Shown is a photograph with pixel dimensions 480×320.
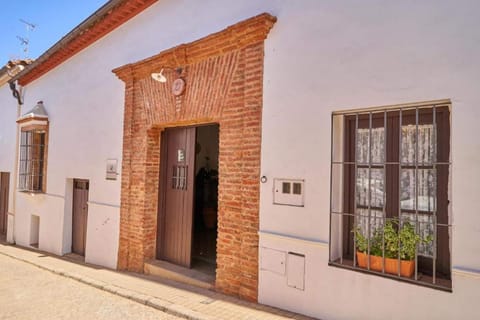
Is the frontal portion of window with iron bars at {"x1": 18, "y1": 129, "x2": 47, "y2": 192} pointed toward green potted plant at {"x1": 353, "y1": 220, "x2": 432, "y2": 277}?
no

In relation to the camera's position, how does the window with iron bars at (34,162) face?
facing the viewer and to the left of the viewer

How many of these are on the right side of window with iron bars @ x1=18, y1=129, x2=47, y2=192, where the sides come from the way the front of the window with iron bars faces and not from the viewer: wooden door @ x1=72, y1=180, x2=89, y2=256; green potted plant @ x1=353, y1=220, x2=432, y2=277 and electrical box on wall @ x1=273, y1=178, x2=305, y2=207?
0

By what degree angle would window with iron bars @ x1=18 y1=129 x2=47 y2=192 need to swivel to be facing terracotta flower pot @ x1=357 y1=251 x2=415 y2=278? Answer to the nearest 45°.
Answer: approximately 45° to its left

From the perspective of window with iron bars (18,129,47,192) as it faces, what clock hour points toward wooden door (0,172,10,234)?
The wooden door is roughly at 4 o'clock from the window with iron bars.

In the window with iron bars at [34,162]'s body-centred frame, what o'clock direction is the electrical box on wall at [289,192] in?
The electrical box on wall is roughly at 10 o'clock from the window with iron bars.

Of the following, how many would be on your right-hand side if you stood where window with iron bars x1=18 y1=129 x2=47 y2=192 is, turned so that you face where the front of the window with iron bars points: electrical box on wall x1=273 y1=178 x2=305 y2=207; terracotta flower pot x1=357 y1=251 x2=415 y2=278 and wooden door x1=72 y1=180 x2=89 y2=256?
0

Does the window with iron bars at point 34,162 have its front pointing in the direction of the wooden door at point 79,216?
no
